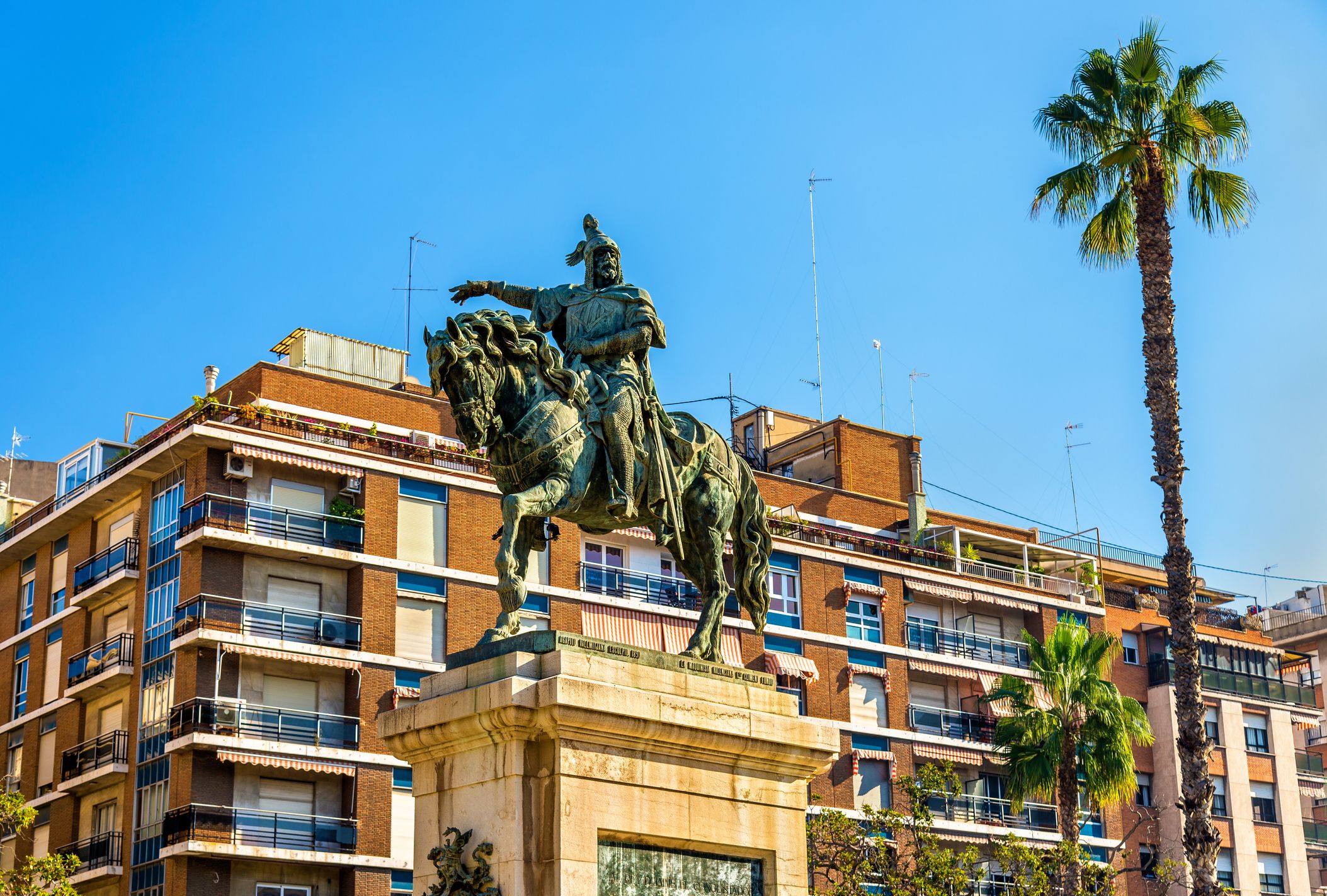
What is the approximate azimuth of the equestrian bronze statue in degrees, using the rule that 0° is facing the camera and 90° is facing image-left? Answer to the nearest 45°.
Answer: approximately 45°

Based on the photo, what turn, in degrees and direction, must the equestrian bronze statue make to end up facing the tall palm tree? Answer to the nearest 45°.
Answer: approximately 180°
